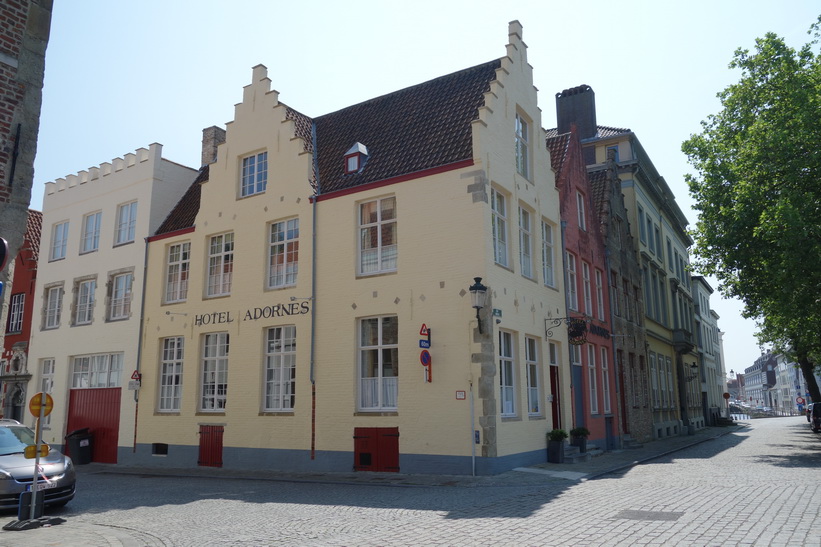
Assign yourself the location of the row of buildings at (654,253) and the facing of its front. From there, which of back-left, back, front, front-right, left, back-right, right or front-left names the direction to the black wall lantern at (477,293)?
right

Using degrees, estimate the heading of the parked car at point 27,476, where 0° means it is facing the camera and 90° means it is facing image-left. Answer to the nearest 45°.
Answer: approximately 315°

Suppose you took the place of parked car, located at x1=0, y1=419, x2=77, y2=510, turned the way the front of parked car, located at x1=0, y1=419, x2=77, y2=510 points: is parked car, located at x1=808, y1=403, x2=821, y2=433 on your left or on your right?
on your left

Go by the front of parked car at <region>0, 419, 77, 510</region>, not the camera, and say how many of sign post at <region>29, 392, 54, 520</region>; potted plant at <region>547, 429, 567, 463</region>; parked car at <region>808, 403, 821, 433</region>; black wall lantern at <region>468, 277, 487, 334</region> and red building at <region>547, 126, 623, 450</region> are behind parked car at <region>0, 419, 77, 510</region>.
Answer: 0

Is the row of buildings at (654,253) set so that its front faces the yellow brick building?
no

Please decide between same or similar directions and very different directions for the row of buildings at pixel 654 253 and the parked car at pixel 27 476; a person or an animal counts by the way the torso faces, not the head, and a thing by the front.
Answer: same or similar directions

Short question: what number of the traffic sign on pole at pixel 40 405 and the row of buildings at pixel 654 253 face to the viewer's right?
1

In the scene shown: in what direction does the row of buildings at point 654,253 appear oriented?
to the viewer's right

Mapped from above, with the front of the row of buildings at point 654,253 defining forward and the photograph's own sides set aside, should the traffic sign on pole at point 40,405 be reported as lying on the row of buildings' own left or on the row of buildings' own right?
on the row of buildings' own right

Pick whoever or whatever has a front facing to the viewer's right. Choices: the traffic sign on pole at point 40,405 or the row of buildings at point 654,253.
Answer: the row of buildings

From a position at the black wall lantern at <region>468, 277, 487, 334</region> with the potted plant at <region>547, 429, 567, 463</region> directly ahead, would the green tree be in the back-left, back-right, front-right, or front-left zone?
front-right
